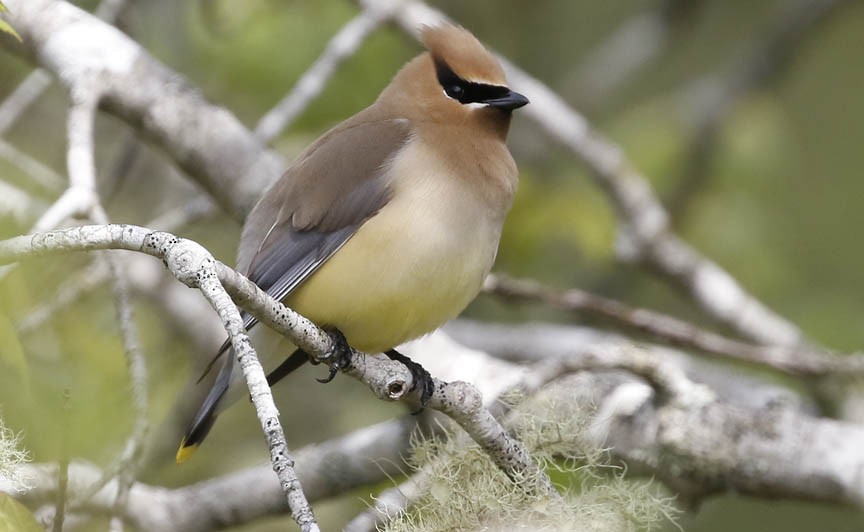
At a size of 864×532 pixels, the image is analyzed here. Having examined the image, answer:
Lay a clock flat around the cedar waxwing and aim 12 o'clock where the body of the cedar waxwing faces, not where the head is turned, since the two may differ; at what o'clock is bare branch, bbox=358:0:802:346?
The bare branch is roughly at 9 o'clock from the cedar waxwing.

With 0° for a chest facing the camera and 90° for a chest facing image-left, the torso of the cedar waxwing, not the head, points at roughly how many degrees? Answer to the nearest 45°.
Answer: approximately 315°

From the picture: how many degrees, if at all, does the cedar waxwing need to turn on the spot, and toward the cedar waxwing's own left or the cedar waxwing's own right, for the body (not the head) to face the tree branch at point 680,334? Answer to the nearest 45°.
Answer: approximately 90° to the cedar waxwing's own left
